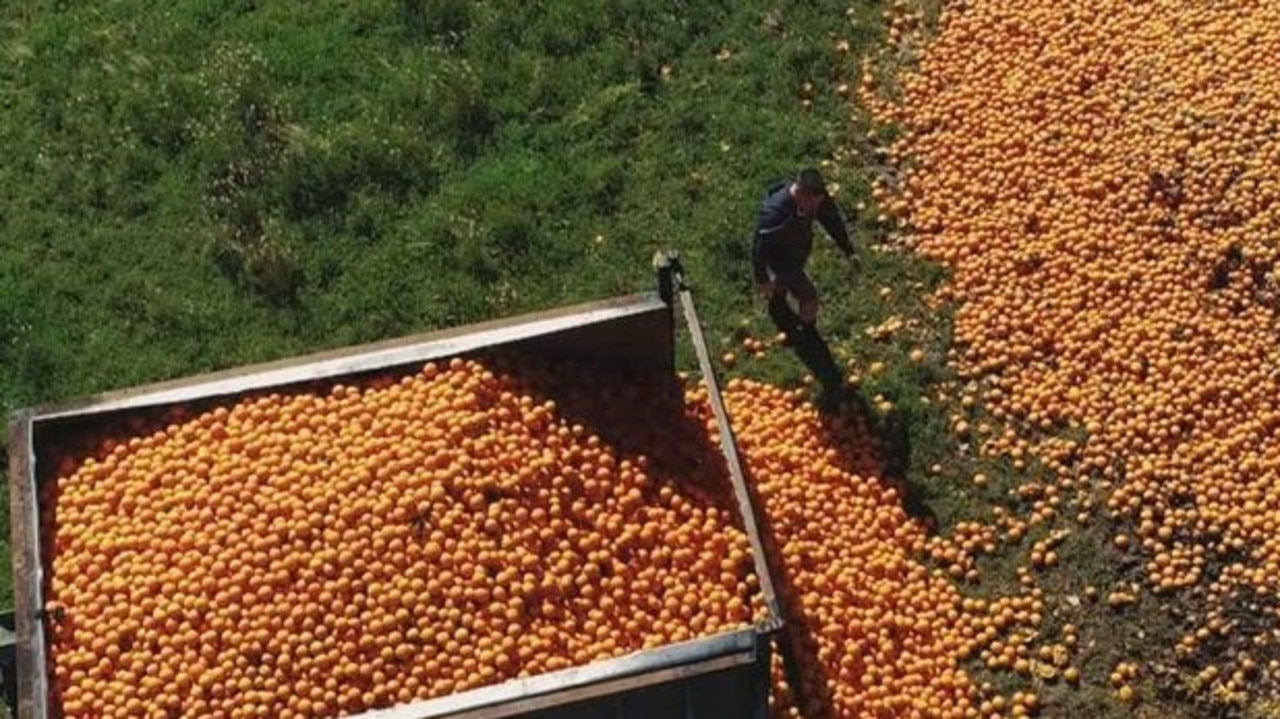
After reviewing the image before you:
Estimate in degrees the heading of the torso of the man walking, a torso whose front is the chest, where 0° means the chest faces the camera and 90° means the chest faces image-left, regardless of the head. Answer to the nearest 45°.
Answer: approximately 315°

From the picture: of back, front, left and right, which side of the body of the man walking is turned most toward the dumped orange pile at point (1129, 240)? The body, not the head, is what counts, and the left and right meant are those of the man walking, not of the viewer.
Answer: left

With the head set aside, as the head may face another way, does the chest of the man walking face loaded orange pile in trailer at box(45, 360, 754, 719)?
no
